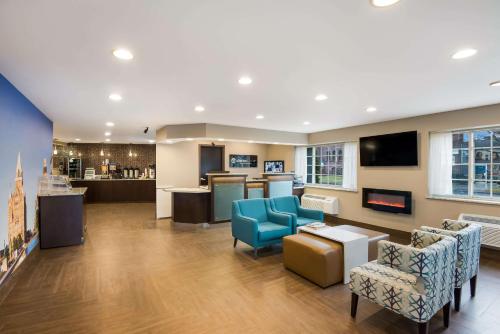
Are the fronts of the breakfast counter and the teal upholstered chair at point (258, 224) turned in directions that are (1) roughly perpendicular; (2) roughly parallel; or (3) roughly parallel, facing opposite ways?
roughly parallel

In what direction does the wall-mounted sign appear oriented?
toward the camera

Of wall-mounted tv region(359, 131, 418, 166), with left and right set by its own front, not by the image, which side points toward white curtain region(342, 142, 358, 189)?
right

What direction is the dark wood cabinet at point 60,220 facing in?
to the viewer's right

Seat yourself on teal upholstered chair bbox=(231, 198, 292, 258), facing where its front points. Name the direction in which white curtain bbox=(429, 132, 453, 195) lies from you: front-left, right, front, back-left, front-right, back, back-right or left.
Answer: front-left

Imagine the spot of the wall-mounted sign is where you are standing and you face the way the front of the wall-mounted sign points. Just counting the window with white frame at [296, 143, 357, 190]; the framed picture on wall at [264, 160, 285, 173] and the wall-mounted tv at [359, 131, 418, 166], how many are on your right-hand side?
0

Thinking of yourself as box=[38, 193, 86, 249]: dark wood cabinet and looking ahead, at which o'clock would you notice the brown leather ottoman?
The brown leather ottoman is roughly at 2 o'clock from the dark wood cabinet.

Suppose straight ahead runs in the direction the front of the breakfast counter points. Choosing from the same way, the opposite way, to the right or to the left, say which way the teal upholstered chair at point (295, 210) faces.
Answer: the same way

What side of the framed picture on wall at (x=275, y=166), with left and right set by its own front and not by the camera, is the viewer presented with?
front

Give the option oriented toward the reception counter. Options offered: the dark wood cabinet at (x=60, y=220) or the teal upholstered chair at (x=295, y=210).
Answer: the dark wood cabinet

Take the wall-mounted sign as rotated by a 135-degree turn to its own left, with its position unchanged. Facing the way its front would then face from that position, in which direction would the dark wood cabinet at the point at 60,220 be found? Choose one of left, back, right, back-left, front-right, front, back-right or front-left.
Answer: back

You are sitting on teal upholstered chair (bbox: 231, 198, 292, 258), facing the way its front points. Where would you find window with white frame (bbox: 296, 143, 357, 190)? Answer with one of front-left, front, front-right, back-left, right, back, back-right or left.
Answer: left

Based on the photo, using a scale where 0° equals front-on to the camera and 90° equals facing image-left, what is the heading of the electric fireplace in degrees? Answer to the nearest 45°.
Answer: approximately 45°

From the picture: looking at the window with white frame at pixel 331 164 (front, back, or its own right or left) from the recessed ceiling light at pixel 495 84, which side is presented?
left

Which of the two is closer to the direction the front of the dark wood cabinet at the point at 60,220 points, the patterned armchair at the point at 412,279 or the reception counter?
the reception counter
